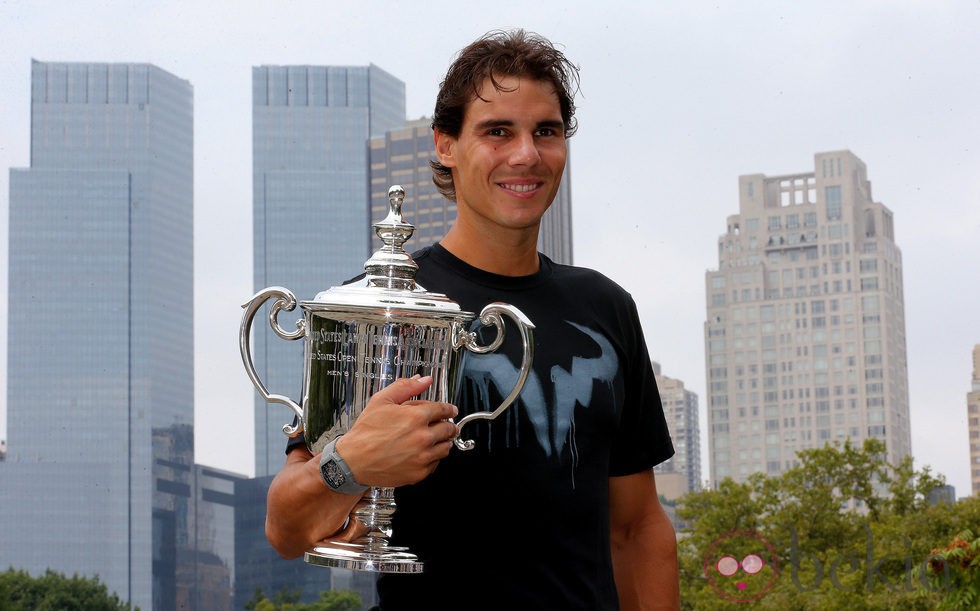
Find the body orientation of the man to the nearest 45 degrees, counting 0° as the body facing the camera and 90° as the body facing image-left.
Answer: approximately 315°

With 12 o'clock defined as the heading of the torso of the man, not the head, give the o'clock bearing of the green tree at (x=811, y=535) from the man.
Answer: The green tree is roughly at 8 o'clock from the man.
